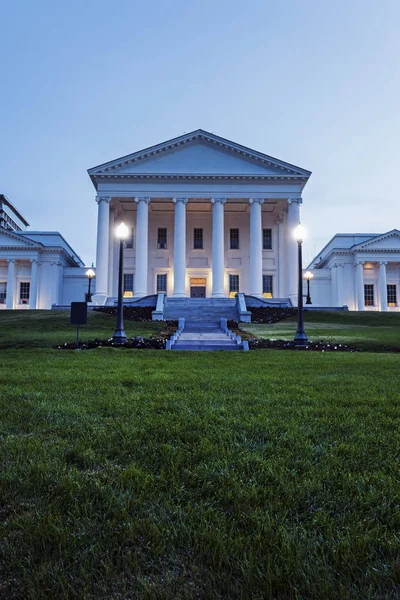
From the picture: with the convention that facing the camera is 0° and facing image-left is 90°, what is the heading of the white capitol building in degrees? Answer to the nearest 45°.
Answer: approximately 0°

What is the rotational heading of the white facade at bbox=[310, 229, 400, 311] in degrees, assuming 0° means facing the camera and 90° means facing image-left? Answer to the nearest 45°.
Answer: approximately 0°
